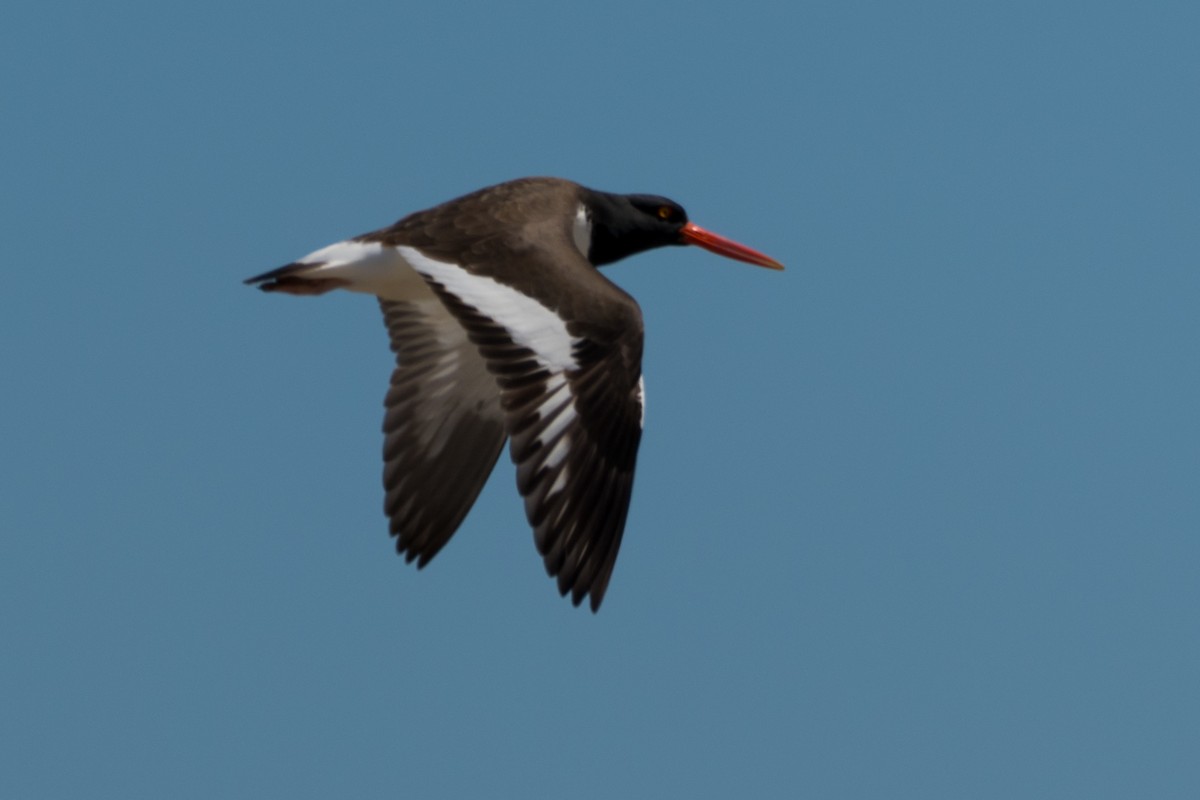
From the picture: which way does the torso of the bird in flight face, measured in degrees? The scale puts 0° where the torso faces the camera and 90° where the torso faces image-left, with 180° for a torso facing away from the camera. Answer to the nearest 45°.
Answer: approximately 270°
